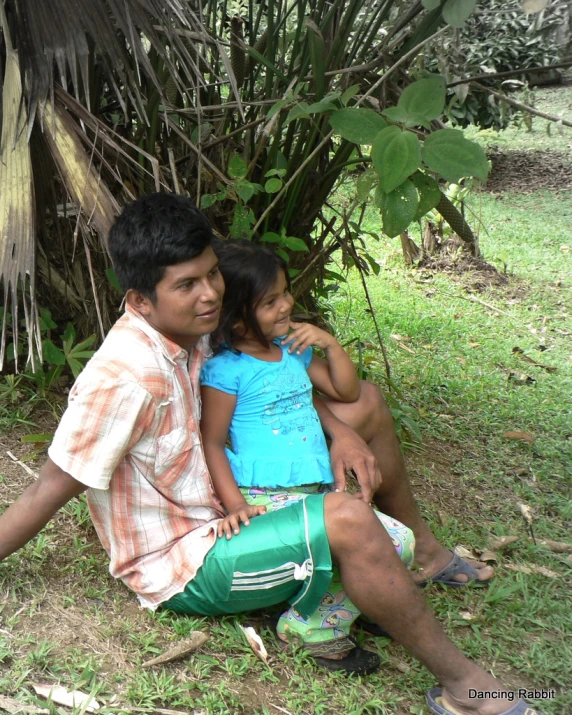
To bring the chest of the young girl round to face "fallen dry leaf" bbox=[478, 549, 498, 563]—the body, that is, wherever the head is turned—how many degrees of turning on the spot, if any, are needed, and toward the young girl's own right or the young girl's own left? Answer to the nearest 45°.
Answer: approximately 45° to the young girl's own left

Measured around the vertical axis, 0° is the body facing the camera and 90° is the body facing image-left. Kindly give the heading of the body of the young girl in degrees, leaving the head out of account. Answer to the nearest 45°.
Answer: approximately 315°

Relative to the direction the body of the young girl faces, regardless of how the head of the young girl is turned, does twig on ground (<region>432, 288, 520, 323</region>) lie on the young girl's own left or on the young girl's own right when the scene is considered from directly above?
on the young girl's own left

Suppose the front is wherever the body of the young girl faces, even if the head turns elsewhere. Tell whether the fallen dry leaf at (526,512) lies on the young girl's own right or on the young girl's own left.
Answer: on the young girl's own left

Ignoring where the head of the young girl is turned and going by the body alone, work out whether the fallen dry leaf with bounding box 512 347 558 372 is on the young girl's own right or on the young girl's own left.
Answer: on the young girl's own left

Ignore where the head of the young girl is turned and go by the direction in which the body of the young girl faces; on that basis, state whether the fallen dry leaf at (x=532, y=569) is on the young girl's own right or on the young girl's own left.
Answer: on the young girl's own left

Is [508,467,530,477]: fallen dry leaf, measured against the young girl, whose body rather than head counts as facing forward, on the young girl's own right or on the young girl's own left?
on the young girl's own left

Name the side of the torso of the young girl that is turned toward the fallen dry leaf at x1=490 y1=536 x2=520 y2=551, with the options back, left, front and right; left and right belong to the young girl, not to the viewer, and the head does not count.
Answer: left

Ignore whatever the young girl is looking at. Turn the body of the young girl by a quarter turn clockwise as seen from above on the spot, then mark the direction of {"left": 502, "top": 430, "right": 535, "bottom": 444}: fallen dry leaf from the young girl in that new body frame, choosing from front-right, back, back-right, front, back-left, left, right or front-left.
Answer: back
